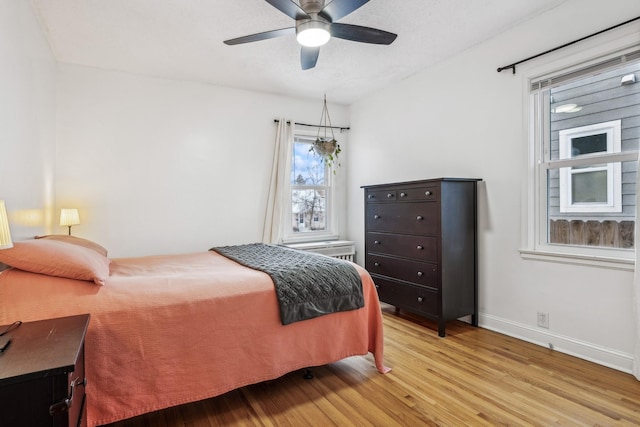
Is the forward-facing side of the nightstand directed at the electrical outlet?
yes

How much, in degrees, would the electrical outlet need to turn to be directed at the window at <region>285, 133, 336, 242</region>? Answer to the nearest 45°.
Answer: approximately 45° to its right

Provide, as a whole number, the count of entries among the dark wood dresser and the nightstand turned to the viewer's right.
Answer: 1

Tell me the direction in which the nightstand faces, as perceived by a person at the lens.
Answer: facing to the right of the viewer

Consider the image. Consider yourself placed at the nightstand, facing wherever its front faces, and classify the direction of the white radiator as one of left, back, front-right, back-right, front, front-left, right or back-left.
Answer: front-left

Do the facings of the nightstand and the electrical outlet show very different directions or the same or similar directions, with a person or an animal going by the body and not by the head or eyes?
very different directions

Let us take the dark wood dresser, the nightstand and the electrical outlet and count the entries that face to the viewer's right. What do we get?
1

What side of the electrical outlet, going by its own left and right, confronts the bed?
front

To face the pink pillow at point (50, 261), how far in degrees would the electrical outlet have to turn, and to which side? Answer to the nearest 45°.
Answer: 0° — it already faces it

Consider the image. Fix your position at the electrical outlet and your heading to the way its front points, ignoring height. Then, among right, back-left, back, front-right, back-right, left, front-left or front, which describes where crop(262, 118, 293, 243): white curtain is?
front-right

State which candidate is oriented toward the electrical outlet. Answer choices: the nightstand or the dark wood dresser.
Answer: the nightstand

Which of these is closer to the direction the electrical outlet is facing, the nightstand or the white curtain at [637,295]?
the nightstand

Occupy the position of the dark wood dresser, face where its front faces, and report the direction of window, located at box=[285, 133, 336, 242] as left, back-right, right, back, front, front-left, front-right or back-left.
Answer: right

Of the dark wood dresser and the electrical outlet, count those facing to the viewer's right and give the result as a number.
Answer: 0

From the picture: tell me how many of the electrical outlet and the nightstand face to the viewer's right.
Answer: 1
